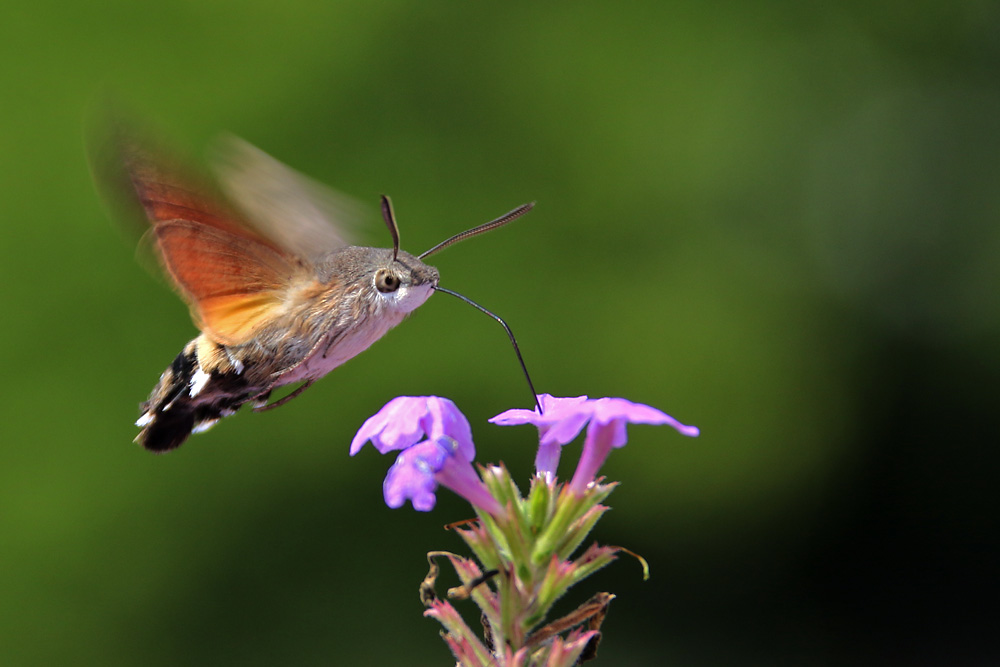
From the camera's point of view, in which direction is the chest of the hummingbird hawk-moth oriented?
to the viewer's right
